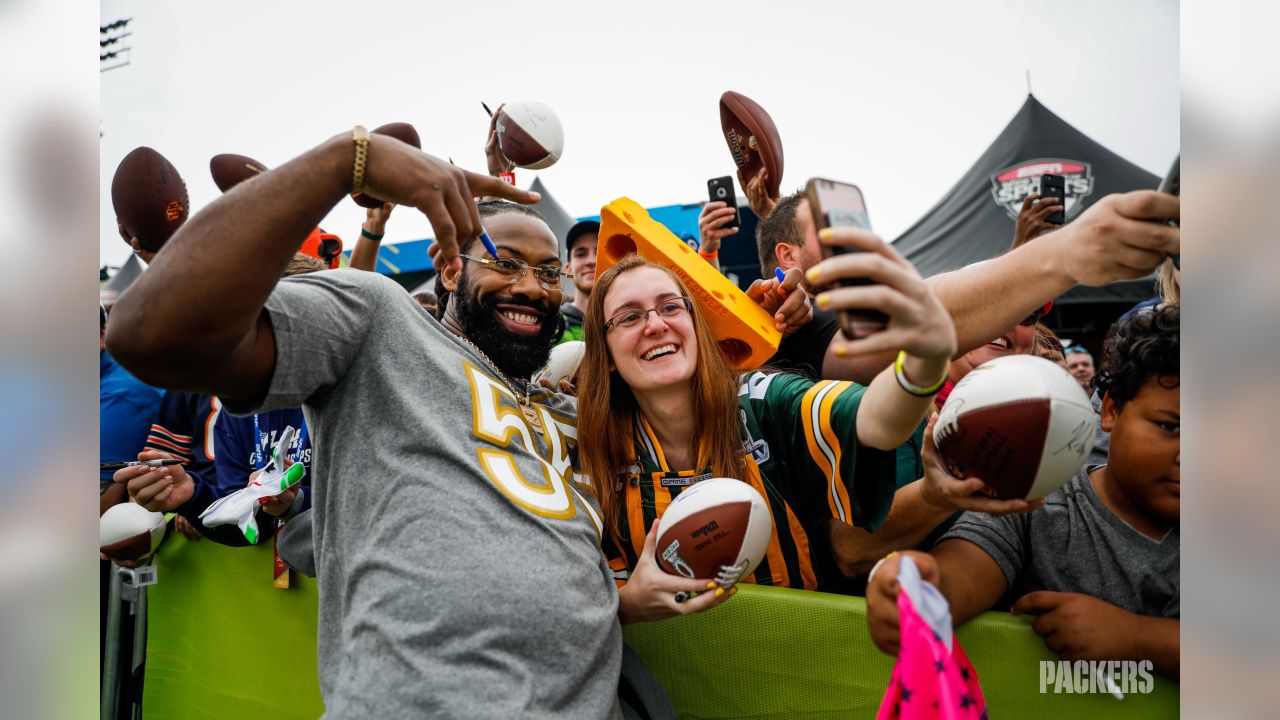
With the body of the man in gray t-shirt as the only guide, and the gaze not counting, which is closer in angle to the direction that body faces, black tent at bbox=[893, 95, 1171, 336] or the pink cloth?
the pink cloth

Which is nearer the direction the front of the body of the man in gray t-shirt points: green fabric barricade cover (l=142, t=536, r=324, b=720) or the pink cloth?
the pink cloth

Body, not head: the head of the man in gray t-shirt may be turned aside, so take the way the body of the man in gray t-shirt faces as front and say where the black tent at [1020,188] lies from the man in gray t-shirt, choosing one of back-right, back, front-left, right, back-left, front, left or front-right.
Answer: left

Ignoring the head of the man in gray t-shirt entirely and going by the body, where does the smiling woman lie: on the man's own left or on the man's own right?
on the man's own left

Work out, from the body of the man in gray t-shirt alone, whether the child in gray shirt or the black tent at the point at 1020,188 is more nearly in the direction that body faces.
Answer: the child in gray shirt

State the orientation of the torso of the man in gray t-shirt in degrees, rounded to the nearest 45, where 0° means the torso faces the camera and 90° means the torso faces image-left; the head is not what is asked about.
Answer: approximately 315°
